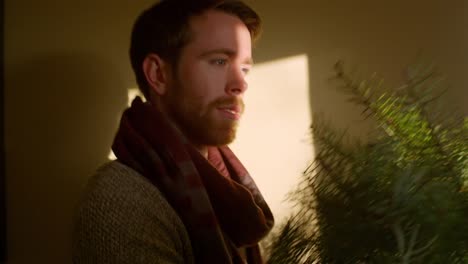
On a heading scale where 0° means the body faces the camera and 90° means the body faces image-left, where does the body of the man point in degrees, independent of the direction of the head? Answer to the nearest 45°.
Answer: approximately 315°

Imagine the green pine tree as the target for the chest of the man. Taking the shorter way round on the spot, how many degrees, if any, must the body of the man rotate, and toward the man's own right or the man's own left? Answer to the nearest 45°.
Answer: approximately 45° to the man's own right

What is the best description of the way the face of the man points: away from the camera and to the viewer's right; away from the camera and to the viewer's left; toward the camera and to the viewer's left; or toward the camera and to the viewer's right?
toward the camera and to the viewer's right
